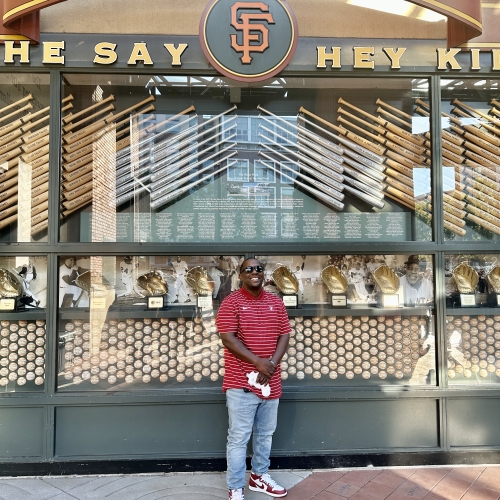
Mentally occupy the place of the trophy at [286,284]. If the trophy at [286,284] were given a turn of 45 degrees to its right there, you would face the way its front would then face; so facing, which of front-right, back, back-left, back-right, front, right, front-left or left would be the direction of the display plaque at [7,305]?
front-right

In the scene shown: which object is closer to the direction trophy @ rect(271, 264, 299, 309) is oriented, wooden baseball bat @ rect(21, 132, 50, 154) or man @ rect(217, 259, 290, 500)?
the man

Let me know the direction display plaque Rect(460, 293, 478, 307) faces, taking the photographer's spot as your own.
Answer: facing the viewer

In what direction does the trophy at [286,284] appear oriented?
toward the camera

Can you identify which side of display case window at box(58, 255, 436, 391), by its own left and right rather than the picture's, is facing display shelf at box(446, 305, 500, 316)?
left

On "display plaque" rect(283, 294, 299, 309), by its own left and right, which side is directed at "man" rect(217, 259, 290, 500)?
front

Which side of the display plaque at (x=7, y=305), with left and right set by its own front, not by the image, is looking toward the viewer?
front

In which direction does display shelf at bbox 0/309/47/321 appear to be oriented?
toward the camera
